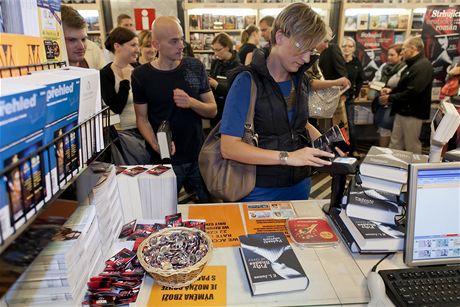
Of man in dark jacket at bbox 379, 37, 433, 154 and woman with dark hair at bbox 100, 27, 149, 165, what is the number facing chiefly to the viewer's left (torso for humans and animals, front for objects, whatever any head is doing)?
1

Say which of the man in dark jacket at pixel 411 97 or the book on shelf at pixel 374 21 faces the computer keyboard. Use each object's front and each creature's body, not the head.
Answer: the book on shelf

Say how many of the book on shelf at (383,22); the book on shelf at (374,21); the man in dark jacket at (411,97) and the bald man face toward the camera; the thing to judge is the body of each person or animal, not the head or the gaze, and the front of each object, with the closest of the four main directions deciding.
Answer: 3

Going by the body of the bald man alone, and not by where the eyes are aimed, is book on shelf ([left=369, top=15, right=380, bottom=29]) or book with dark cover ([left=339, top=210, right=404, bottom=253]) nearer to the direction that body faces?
the book with dark cover

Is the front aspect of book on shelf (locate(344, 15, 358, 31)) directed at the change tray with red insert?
yes

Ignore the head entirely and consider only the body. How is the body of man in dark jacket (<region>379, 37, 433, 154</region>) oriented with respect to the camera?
to the viewer's left

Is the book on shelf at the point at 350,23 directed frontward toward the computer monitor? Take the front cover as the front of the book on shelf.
yes

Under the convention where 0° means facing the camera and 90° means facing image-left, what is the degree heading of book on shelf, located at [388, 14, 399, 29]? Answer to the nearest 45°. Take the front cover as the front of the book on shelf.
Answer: approximately 0°
